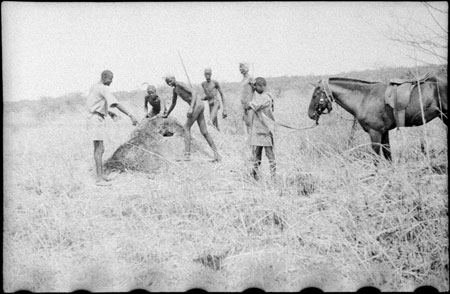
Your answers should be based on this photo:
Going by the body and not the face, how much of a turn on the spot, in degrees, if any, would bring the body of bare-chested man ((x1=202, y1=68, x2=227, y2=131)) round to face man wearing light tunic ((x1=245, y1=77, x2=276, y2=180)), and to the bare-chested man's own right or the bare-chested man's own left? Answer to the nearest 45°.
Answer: approximately 45° to the bare-chested man's own left

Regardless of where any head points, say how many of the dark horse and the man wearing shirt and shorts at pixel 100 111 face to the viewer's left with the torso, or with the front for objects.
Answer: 1

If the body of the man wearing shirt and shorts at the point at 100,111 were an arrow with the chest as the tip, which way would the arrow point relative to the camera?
to the viewer's right

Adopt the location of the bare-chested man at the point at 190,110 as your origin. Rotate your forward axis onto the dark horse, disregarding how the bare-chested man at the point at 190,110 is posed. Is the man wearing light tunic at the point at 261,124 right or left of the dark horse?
right

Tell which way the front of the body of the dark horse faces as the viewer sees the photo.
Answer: to the viewer's left
